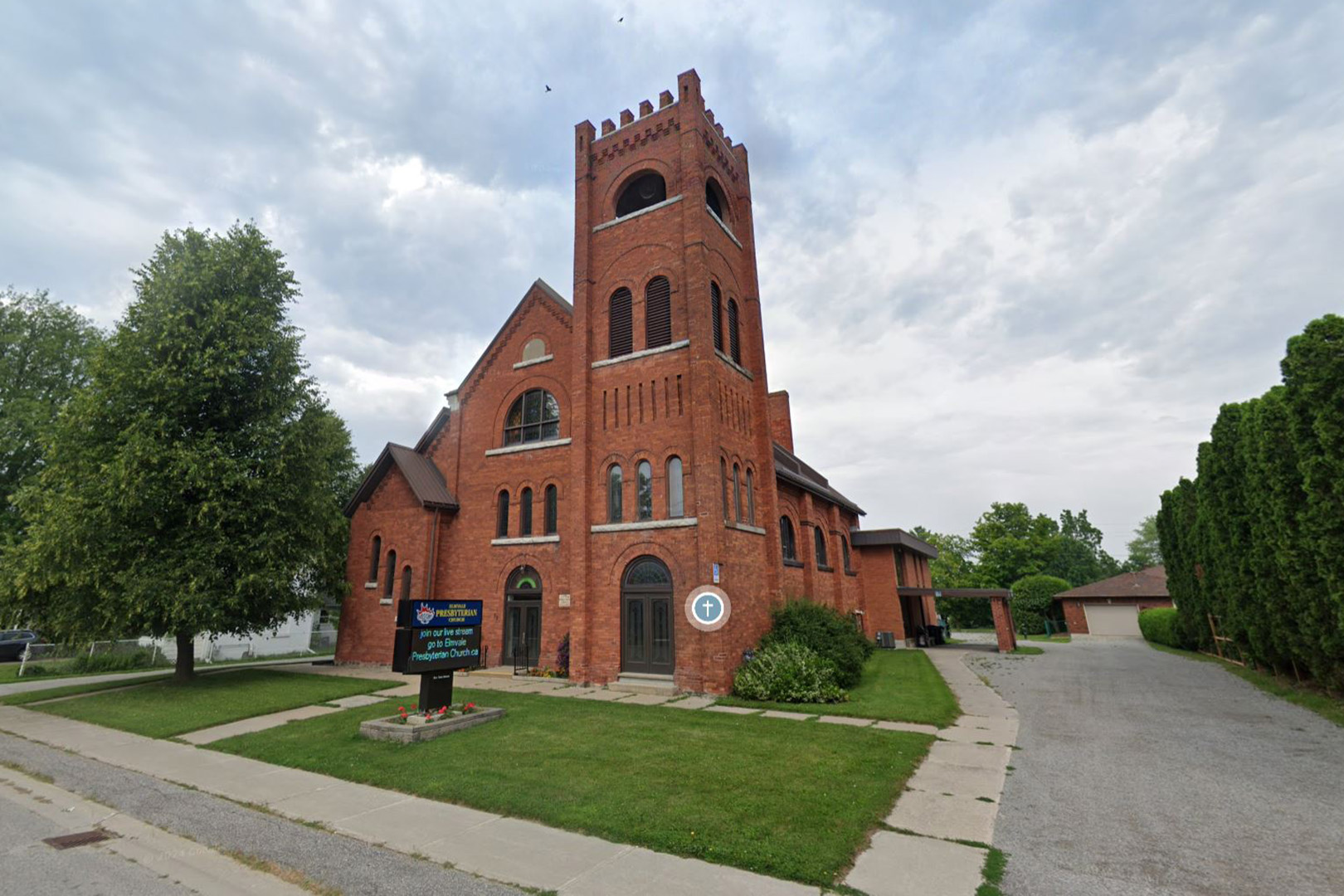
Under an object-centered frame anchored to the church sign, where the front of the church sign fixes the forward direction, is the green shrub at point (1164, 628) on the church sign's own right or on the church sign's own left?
on the church sign's own left

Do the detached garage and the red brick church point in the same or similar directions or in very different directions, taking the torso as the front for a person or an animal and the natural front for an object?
same or similar directions

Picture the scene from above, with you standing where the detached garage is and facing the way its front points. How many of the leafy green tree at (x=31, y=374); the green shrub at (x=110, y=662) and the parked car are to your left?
0

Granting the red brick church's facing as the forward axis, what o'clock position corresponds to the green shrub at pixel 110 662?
The green shrub is roughly at 2 o'clock from the red brick church.

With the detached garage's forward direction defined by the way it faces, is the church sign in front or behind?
in front

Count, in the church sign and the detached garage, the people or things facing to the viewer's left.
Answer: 0

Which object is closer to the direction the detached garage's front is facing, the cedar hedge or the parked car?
the cedar hedge

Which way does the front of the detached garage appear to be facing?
toward the camera

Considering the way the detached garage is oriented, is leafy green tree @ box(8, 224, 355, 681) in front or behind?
in front

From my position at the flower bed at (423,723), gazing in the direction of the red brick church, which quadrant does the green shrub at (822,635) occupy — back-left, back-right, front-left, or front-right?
front-right

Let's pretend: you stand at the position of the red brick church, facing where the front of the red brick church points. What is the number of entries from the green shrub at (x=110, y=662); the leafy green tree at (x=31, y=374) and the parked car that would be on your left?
0

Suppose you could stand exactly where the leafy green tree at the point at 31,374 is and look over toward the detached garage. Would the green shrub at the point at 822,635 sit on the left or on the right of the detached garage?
right
